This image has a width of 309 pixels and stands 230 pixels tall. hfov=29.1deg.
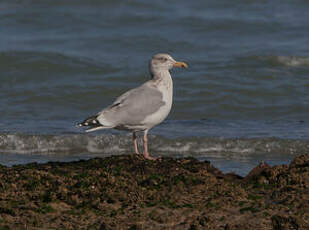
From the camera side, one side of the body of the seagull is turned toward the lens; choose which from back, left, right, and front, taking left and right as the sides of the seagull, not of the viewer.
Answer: right
